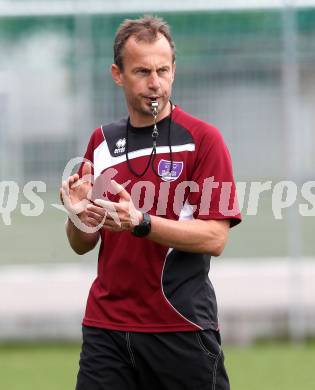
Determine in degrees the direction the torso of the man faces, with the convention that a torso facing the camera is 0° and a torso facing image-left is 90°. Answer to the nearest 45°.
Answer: approximately 45°
